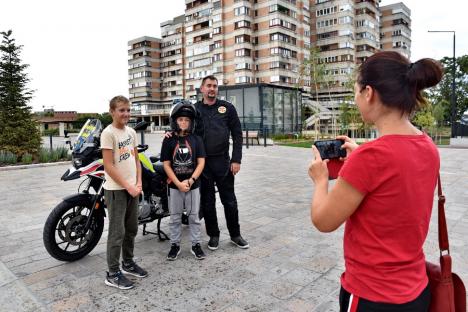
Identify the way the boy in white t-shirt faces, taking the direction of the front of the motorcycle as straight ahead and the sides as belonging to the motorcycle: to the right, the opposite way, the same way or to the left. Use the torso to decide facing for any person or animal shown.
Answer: to the left

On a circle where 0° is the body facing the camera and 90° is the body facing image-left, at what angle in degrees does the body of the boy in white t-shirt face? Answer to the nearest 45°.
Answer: approximately 315°

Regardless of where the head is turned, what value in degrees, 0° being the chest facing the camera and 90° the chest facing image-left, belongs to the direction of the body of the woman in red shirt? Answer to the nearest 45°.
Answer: approximately 135°

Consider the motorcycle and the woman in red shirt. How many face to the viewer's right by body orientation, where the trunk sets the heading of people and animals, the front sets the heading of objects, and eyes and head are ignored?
0

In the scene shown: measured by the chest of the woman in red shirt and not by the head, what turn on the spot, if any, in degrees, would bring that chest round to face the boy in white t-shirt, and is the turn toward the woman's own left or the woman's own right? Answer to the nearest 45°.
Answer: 0° — they already face them

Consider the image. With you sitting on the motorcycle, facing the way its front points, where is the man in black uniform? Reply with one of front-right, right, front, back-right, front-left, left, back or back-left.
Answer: back-left

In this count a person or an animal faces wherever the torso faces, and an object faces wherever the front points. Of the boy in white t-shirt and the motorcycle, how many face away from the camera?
0

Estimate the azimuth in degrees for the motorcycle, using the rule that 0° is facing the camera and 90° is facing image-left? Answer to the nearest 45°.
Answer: approximately 45°

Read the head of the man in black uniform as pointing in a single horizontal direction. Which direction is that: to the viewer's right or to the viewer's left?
to the viewer's right

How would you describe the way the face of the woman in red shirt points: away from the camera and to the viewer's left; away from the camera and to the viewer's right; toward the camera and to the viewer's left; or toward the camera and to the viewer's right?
away from the camera and to the viewer's left
